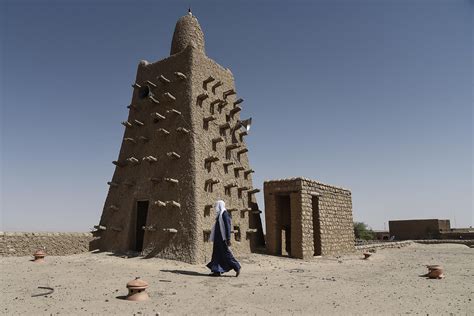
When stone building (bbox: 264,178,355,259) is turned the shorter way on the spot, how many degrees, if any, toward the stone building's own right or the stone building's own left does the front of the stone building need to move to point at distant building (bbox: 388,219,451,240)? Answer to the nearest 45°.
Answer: approximately 180°

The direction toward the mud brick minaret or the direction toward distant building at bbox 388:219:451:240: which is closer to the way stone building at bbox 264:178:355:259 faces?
the mud brick minaret

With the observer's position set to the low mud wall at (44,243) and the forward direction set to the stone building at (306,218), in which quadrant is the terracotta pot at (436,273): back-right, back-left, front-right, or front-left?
front-right

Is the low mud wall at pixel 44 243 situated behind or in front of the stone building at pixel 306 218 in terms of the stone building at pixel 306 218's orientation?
in front

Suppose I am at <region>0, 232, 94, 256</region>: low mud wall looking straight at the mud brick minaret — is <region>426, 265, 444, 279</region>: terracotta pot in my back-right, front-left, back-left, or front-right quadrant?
front-right

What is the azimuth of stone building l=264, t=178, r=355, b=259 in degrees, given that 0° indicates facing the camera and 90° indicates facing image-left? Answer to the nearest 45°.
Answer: approximately 45°
